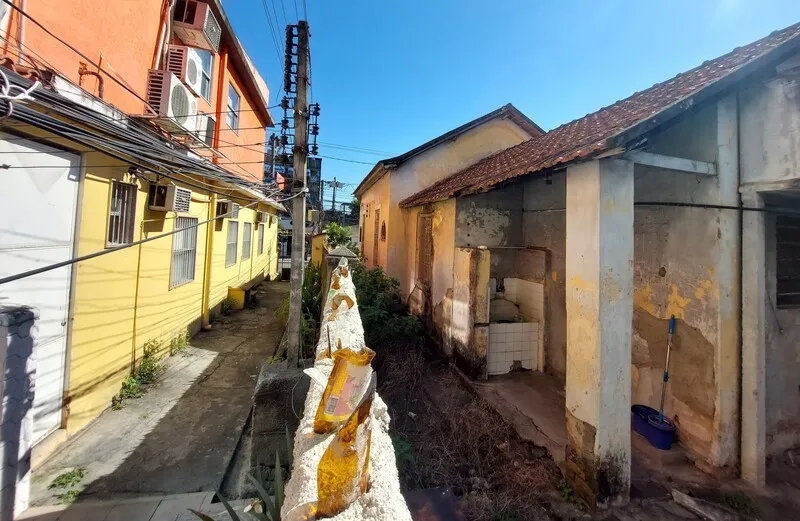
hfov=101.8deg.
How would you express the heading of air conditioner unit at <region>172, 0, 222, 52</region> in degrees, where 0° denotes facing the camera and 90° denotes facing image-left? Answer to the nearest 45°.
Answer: approximately 315°

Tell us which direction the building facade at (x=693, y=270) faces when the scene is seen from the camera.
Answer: facing the viewer and to the left of the viewer

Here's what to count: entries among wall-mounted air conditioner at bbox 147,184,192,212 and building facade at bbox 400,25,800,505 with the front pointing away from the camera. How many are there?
0

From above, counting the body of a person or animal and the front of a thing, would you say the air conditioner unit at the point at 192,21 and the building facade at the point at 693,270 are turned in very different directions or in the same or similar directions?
very different directions

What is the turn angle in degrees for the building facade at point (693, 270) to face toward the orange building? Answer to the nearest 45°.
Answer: approximately 45° to its right

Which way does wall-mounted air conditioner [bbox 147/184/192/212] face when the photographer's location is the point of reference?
facing the viewer and to the right of the viewer

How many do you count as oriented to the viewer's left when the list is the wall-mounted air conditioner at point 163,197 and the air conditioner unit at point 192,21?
0

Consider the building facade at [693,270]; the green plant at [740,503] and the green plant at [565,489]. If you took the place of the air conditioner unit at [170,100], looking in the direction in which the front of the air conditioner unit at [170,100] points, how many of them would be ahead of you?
3

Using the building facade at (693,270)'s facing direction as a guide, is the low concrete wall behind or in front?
in front

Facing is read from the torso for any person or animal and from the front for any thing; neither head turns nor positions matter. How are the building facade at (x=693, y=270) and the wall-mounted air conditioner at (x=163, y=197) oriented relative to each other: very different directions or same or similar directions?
very different directions
